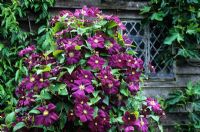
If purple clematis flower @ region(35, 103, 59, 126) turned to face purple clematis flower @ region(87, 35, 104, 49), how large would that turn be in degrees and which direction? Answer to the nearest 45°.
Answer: approximately 135° to its left

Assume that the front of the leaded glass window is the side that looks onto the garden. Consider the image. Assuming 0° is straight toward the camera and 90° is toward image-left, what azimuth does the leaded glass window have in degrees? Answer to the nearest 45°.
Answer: approximately 0°
